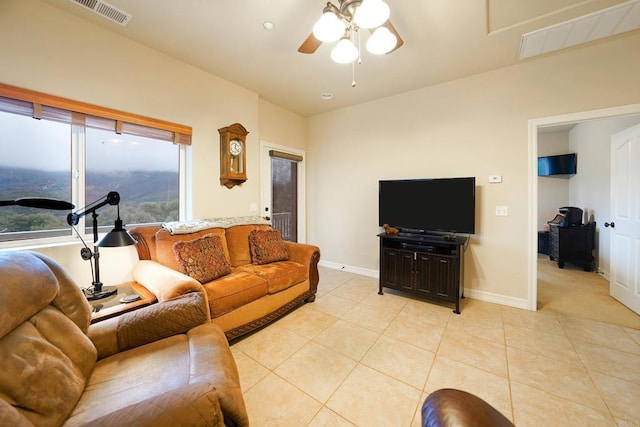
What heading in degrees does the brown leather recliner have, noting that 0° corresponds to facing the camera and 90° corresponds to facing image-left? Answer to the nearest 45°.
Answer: approximately 270°

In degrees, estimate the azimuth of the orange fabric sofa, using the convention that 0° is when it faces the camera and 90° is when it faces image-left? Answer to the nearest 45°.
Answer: approximately 315°

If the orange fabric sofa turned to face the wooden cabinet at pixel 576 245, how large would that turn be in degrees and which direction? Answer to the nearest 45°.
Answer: approximately 45° to its left

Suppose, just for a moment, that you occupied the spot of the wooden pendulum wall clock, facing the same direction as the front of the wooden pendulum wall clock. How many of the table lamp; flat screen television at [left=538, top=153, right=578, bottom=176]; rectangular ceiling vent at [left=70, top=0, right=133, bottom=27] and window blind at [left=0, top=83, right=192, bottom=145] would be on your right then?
3

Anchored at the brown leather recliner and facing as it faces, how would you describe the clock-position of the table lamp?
The table lamp is roughly at 9 o'clock from the brown leather recliner.

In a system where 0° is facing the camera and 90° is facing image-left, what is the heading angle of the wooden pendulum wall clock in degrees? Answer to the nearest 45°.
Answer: approximately 315°

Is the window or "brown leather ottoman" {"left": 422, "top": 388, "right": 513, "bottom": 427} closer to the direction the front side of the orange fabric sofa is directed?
the brown leather ottoman

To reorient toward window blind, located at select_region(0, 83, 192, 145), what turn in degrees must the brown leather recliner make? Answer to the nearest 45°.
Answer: approximately 90° to its left
